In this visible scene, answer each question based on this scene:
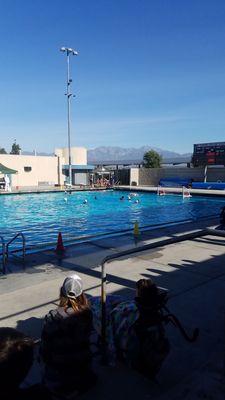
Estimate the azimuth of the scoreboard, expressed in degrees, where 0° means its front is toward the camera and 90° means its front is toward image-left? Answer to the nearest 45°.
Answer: approximately 0°

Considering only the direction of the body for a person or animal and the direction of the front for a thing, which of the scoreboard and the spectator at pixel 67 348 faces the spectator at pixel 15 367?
the scoreboard

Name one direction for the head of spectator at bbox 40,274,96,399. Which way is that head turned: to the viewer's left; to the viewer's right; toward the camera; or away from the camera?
away from the camera

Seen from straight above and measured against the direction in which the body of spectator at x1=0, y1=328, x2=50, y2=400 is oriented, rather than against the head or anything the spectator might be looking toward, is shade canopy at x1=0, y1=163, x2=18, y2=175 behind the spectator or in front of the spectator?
in front

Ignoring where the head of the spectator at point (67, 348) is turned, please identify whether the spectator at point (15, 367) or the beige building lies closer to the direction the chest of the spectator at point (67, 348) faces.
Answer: the beige building

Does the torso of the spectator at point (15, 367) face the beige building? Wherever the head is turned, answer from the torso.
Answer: yes

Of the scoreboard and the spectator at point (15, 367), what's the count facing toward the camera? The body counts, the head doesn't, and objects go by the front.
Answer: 1

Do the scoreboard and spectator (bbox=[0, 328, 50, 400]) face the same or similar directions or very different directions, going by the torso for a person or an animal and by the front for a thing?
very different directions

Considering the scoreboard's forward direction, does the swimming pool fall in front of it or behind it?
in front

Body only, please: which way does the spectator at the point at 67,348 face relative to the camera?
away from the camera

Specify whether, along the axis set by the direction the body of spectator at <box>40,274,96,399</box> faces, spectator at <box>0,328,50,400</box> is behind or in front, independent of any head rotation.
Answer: behind

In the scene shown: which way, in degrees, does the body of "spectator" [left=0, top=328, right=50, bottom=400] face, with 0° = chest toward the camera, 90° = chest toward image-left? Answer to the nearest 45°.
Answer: approximately 180°

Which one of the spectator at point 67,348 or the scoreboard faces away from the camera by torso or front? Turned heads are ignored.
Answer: the spectator

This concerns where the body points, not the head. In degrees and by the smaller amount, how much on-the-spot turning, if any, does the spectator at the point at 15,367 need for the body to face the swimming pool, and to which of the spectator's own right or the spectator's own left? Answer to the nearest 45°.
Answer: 0° — they already face it

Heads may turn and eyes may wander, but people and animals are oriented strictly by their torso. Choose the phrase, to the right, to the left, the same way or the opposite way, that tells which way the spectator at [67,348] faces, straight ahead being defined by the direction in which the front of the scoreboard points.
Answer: the opposite way

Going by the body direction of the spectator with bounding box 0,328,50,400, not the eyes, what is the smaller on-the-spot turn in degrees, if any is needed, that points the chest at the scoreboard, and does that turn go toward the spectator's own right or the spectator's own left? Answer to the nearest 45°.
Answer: approximately 45° to the spectator's own right

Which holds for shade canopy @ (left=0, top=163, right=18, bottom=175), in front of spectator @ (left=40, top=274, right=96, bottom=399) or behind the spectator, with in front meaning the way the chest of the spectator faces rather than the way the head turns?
in front

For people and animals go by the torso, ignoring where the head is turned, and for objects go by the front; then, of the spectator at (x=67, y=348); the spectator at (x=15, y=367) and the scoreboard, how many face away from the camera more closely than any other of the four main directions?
2
